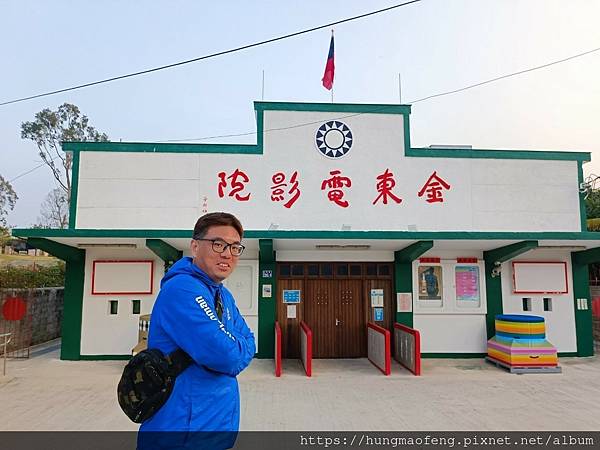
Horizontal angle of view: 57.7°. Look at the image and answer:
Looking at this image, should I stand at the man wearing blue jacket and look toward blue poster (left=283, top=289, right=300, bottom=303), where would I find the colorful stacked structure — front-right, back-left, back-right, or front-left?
front-right

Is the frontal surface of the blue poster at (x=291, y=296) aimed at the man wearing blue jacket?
yes

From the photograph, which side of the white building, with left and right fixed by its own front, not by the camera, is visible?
front

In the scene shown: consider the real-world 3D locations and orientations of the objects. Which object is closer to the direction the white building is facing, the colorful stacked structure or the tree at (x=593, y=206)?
the colorful stacked structure

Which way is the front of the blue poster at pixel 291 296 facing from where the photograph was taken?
facing the viewer

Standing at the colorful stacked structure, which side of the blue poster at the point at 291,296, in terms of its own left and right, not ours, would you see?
left

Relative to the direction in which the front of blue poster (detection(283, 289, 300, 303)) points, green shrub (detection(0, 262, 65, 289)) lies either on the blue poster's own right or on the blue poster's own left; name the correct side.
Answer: on the blue poster's own right

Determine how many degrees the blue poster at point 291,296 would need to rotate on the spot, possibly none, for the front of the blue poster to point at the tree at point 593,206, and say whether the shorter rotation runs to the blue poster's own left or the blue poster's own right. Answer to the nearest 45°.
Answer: approximately 135° to the blue poster's own left
